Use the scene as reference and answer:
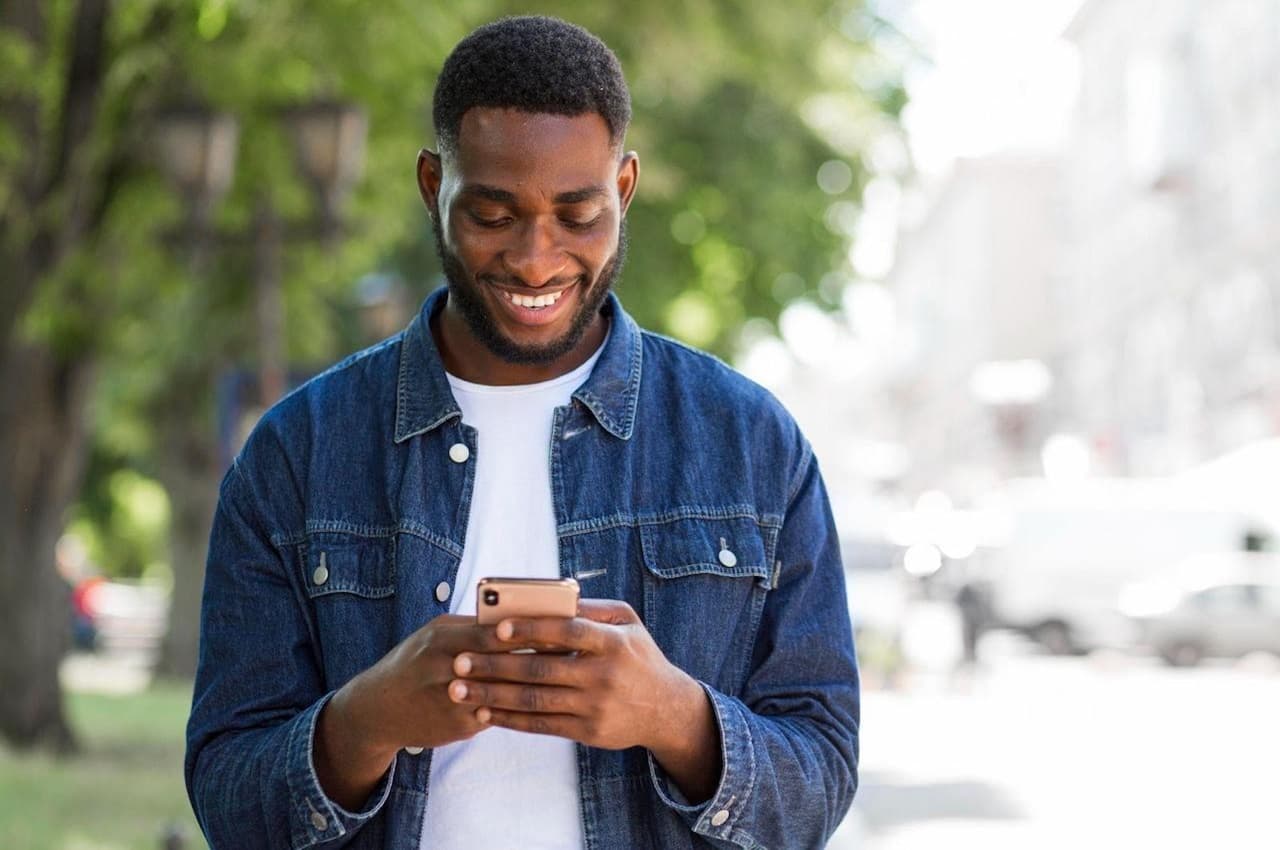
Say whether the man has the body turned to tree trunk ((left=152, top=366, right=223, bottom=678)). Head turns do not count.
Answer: no

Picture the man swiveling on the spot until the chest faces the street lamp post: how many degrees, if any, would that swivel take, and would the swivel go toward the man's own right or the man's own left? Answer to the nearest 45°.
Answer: approximately 180°

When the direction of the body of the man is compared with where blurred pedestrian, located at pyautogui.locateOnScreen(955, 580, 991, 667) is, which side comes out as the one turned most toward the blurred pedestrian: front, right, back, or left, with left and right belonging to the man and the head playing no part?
back

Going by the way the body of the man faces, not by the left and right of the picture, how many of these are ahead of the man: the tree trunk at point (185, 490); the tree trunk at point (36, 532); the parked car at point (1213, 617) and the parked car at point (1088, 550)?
0

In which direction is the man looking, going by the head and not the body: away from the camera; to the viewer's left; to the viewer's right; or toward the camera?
toward the camera

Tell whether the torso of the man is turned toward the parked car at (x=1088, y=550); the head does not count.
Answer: no

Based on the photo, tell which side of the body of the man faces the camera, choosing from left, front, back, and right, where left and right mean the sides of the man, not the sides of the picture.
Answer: front

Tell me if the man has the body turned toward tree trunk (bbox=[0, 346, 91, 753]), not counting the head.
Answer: no
